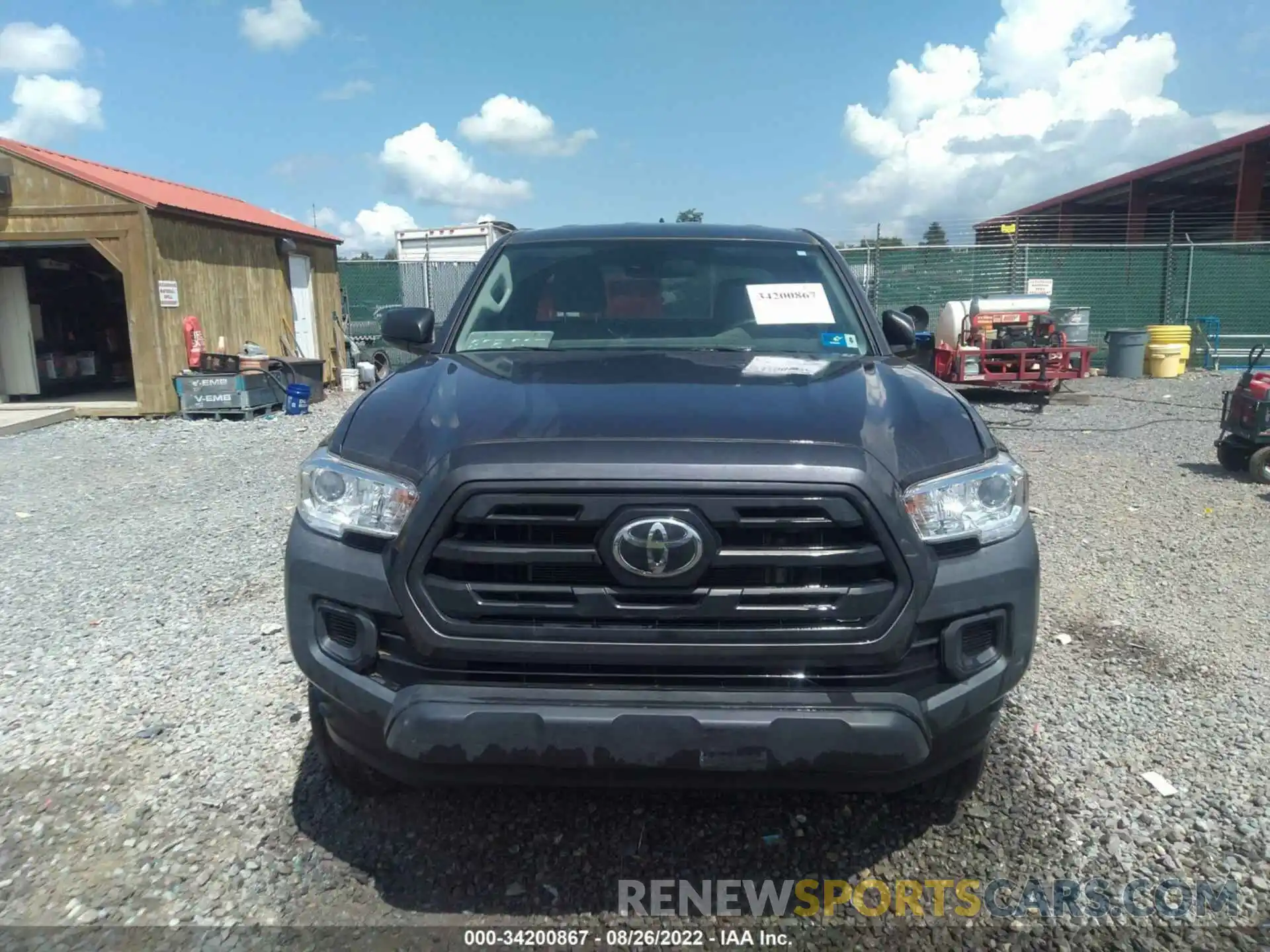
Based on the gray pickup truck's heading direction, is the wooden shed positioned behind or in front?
behind

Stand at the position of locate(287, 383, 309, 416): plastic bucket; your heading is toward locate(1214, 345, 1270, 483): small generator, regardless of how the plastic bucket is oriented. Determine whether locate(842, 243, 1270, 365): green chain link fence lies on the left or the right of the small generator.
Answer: left

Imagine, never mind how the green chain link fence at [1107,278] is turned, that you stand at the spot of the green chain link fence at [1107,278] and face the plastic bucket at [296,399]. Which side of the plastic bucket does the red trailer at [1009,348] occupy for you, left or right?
left

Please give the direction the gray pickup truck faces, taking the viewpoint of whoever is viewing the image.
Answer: facing the viewer

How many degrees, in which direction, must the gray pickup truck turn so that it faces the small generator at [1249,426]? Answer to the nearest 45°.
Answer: approximately 135° to its left

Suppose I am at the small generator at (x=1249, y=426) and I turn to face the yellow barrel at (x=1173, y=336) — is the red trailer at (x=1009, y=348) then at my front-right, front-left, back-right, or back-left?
front-left

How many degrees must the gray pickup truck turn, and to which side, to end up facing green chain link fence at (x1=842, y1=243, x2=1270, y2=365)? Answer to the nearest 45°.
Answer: approximately 135° to its left

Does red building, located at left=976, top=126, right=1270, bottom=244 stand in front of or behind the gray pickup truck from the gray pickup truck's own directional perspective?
behind

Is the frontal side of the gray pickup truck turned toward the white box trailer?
no

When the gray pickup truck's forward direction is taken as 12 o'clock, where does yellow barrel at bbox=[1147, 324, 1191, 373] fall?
The yellow barrel is roughly at 7 o'clock from the gray pickup truck.

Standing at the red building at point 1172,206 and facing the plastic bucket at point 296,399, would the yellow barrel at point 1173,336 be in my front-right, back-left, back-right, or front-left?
front-left

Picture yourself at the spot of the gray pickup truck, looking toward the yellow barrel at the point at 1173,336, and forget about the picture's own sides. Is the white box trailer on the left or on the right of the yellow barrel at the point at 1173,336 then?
left

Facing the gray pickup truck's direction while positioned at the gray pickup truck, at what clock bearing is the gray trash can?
The gray trash can is roughly at 7 o'clock from the gray pickup truck.

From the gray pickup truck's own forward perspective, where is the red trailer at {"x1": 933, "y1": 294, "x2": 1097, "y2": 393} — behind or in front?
behind
